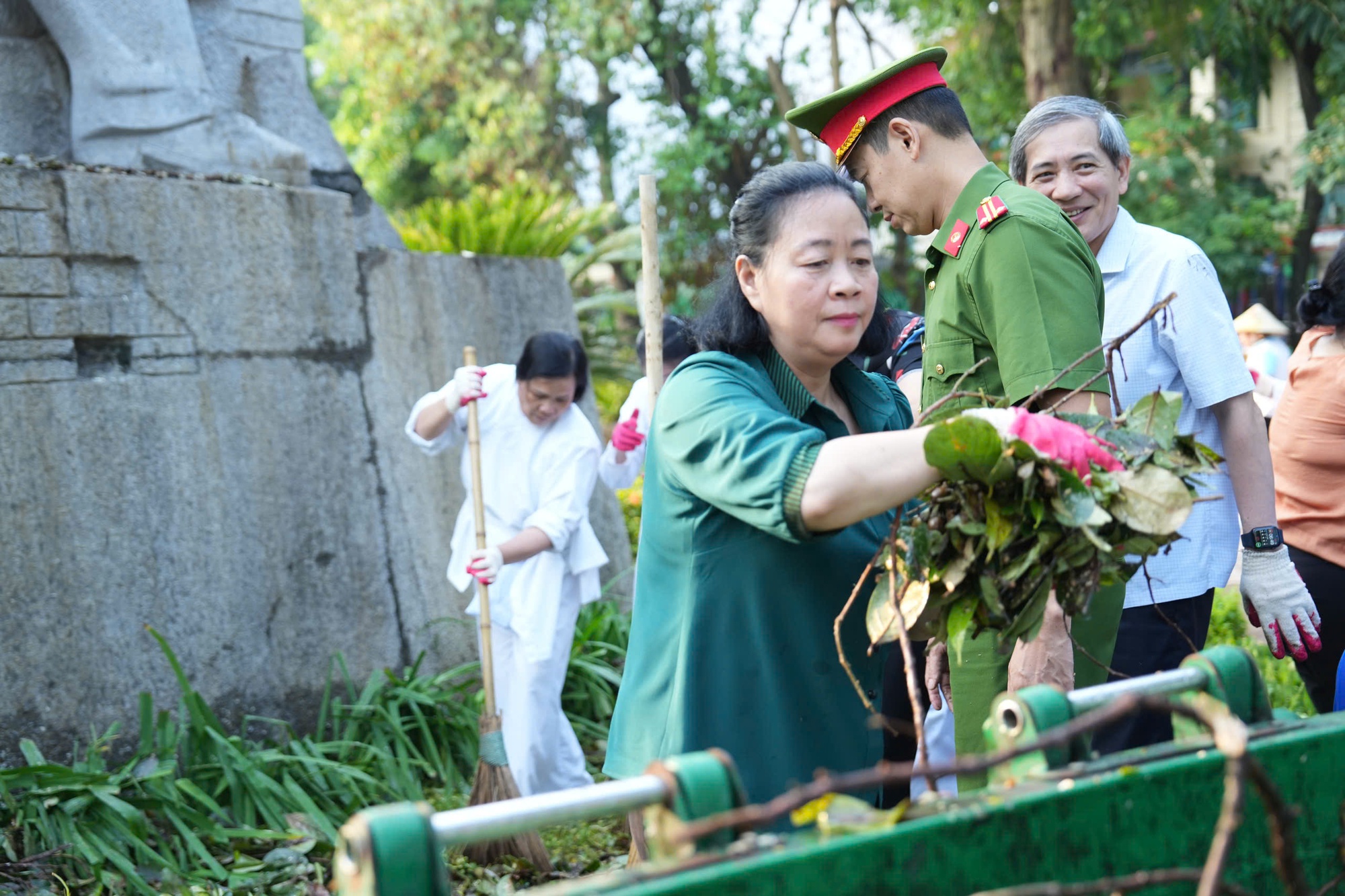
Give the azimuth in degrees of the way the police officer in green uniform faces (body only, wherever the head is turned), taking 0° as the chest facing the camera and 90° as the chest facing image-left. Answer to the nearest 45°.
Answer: approximately 90°

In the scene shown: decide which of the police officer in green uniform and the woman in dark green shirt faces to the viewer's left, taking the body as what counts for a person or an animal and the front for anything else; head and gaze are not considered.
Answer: the police officer in green uniform

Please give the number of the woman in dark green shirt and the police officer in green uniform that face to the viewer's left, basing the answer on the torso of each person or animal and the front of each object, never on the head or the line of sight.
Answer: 1

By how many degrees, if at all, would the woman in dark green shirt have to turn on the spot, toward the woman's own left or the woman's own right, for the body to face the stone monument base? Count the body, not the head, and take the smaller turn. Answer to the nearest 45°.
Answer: approximately 180°

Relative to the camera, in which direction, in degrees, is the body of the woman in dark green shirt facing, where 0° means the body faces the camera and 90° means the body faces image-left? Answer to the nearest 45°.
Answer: approximately 315°

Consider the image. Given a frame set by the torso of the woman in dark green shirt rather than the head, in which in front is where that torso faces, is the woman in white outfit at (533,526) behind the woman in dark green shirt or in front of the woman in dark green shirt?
behind

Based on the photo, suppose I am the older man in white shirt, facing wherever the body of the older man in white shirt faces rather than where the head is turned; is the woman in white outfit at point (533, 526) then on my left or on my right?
on my right

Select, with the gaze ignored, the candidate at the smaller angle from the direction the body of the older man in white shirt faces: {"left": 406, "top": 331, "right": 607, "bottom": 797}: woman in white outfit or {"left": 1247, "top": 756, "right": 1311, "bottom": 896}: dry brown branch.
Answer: the dry brown branch

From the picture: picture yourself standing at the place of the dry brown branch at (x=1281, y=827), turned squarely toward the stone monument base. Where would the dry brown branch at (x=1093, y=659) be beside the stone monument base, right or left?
right

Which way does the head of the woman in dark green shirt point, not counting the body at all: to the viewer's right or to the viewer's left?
to the viewer's right

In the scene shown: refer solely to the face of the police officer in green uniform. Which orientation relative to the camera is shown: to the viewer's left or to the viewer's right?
to the viewer's left

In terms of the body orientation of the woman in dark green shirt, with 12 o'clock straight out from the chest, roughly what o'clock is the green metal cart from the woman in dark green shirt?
The green metal cart is roughly at 1 o'clock from the woman in dark green shirt.
